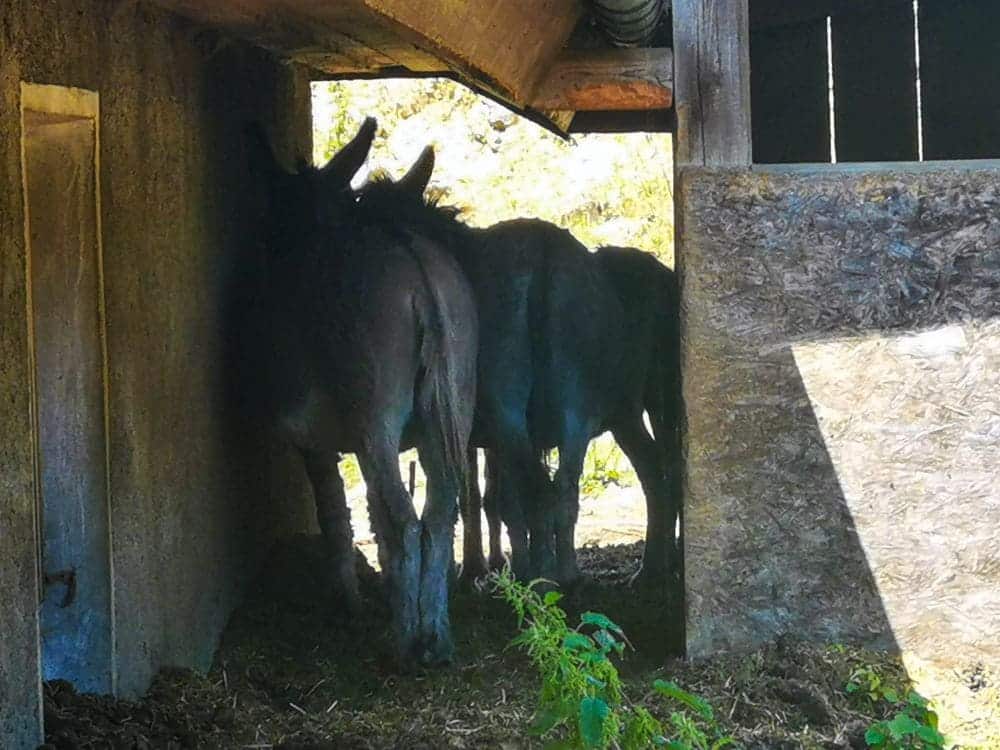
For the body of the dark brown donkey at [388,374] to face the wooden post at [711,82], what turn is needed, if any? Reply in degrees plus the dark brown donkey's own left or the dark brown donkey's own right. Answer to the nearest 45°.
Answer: approximately 135° to the dark brown donkey's own right

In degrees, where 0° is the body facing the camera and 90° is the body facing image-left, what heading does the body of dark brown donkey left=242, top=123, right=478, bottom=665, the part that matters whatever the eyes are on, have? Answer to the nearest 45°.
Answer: approximately 135°

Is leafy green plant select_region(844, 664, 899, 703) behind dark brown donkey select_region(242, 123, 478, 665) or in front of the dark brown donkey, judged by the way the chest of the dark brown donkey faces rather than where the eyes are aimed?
behind

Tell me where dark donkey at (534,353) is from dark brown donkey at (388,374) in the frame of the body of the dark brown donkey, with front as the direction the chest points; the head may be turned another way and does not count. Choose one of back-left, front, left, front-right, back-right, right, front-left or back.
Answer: right

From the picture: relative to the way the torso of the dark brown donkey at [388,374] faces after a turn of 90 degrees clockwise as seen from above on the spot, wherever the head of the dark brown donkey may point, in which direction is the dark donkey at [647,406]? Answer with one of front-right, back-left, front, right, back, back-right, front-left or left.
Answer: front
